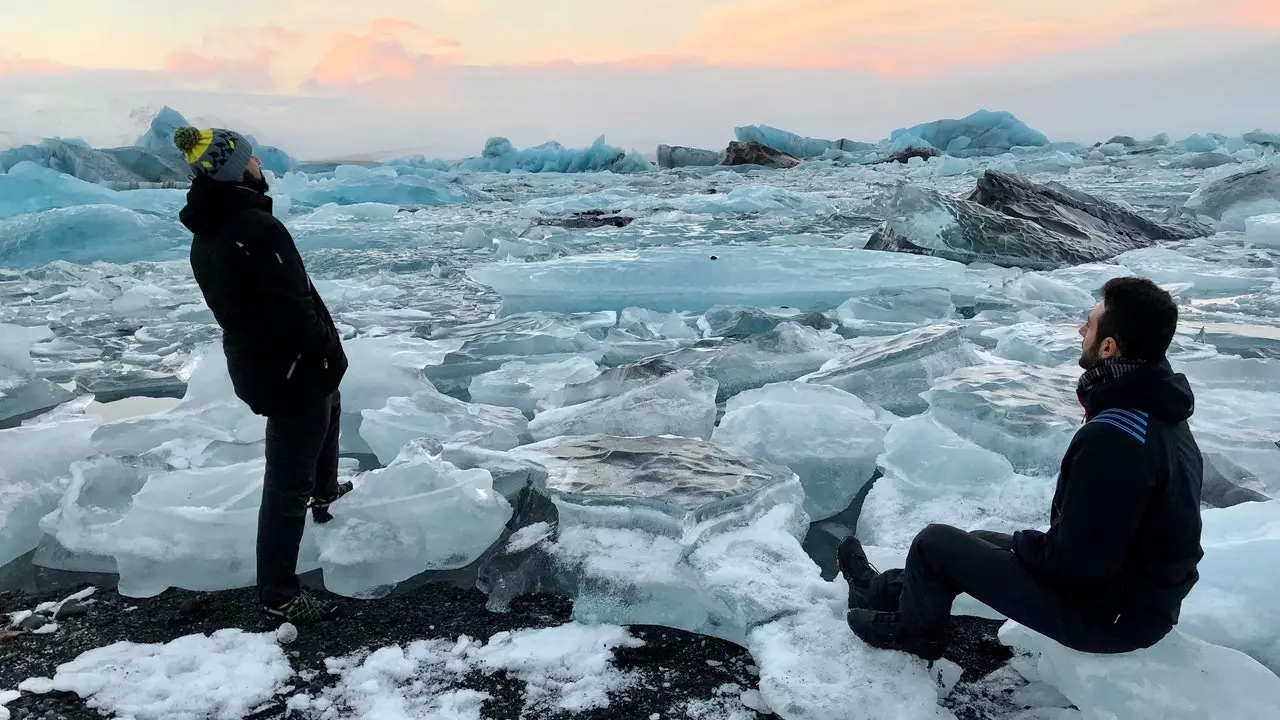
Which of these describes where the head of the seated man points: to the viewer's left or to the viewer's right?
to the viewer's left

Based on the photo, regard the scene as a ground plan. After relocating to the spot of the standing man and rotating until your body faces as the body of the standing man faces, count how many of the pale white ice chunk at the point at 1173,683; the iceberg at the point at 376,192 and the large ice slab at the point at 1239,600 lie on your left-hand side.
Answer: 1

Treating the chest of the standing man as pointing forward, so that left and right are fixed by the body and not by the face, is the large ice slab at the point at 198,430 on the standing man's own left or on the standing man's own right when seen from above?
on the standing man's own left

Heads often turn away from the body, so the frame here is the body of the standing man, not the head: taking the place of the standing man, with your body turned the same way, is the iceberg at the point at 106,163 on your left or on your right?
on your left

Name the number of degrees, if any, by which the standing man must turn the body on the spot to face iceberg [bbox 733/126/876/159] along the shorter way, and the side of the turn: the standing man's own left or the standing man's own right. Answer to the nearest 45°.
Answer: approximately 45° to the standing man's own left

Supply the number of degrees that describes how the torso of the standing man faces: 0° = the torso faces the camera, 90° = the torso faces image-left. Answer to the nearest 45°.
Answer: approximately 270°

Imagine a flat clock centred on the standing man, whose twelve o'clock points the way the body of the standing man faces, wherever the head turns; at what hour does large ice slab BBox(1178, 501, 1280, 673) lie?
The large ice slab is roughly at 1 o'clock from the standing man.

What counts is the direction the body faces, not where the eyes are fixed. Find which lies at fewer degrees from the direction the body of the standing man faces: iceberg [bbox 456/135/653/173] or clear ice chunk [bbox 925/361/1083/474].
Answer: the clear ice chunk

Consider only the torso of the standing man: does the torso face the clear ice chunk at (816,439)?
yes

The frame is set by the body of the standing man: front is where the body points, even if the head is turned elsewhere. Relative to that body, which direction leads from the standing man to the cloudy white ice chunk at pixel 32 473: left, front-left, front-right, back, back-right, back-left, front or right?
back-left

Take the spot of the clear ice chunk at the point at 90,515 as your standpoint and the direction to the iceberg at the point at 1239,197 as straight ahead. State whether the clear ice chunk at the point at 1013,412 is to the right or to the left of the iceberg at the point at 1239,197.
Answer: right

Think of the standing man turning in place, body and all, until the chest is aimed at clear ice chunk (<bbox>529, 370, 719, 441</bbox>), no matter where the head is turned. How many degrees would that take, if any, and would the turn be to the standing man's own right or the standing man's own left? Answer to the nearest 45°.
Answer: approximately 45° to the standing man's own left
